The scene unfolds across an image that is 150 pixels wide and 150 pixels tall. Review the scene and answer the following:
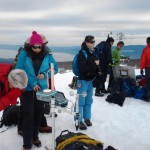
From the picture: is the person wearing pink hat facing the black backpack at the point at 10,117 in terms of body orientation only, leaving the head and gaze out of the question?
no

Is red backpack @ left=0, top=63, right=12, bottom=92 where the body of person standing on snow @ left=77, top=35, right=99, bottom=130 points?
no

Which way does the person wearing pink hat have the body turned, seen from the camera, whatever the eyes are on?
toward the camera

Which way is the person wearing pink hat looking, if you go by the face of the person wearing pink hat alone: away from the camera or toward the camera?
toward the camera

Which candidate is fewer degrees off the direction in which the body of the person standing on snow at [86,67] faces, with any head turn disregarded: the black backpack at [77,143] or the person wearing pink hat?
the black backpack

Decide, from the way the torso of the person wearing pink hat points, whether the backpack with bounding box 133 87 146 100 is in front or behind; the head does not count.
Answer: behind

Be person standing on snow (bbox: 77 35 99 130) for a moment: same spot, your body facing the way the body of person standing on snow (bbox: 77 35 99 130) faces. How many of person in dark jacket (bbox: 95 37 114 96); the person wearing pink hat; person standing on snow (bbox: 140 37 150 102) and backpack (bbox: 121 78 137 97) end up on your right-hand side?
1
